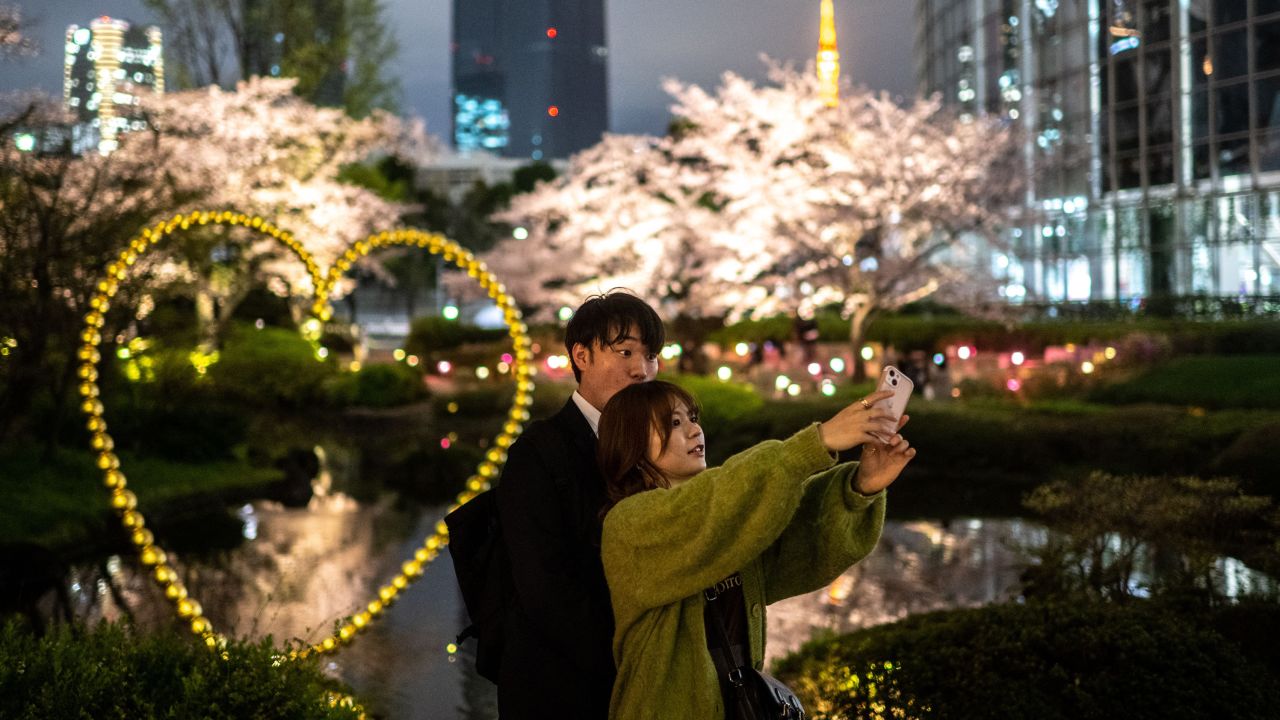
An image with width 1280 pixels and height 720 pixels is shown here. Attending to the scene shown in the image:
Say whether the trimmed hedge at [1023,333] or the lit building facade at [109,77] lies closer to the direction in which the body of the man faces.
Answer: the trimmed hedge

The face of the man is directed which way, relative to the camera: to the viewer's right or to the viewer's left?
to the viewer's right

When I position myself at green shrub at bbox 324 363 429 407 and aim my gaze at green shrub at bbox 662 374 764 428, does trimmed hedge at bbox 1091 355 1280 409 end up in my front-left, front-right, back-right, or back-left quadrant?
front-left

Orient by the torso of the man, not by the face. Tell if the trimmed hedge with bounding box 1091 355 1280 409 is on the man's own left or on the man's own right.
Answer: on the man's own left

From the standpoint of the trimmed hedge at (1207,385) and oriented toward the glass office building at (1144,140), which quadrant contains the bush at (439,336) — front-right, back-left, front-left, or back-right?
front-left

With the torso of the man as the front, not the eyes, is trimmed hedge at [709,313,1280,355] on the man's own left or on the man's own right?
on the man's own left

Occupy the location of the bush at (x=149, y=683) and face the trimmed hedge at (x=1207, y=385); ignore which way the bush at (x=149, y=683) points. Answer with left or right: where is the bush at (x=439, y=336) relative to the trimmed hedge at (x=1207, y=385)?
left

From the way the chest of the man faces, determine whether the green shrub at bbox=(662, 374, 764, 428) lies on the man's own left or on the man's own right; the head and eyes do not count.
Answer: on the man's own left

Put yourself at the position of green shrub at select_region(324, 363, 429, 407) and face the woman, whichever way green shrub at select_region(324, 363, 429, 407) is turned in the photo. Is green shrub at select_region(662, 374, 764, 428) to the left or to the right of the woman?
left

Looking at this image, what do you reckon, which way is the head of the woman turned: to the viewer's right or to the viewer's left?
to the viewer's right

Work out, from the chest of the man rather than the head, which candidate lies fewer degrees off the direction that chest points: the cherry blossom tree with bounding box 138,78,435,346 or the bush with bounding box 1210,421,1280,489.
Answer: the bush
